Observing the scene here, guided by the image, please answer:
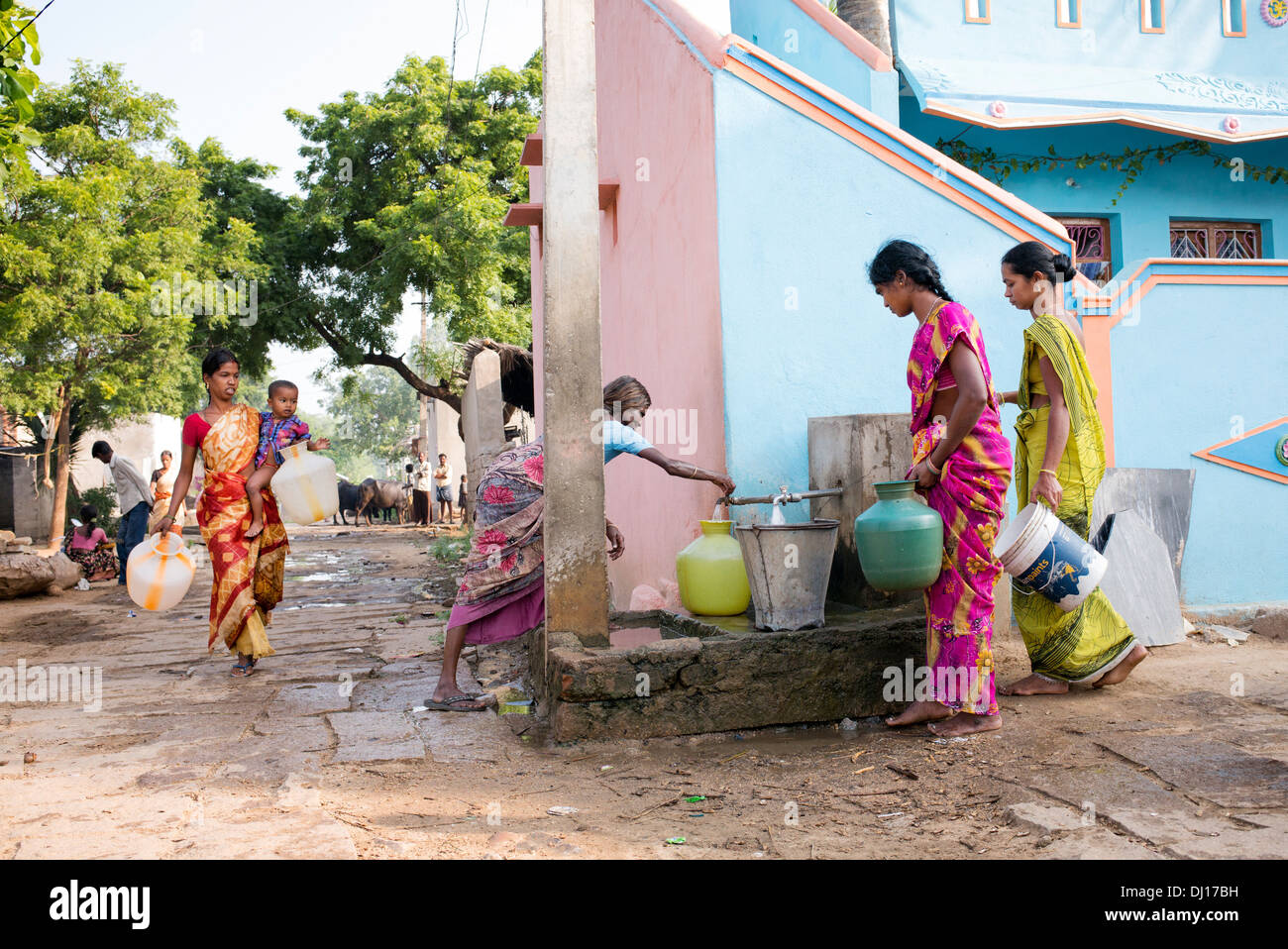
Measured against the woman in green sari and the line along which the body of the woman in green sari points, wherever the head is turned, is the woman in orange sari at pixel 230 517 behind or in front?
in front

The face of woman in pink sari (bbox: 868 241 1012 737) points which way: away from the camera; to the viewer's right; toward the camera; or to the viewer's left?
to the viewer's left

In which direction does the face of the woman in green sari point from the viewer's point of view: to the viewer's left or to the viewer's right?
to the viewer's left

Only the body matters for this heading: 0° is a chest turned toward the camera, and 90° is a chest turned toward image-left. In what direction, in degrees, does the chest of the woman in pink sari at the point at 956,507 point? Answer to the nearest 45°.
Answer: approximately 90°

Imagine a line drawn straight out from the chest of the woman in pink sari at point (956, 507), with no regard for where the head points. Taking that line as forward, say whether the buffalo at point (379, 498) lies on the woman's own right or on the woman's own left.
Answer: on the woman's own right

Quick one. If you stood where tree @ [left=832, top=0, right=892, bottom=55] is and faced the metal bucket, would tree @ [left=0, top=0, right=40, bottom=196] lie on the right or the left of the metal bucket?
right

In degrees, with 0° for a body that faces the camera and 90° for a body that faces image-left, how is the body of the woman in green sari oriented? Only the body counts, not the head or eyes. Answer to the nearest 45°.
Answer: approximately 90°

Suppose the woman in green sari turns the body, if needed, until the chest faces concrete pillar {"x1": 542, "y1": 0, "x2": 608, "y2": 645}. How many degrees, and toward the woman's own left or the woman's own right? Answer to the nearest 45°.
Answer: approximately 45° to the woman's own left

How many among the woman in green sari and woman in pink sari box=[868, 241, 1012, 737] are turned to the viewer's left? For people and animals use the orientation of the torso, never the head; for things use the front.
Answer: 2
